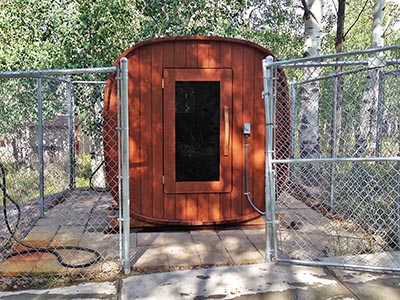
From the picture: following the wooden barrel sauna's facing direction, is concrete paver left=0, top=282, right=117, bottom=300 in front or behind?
in front

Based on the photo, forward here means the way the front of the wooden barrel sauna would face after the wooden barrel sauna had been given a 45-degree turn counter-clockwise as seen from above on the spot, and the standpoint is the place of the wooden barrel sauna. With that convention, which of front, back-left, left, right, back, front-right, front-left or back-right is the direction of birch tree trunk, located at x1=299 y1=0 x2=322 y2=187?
left

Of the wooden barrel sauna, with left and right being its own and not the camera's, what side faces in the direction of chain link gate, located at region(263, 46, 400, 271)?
left

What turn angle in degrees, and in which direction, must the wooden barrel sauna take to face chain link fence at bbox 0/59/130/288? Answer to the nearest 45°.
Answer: approximately 90° to its right

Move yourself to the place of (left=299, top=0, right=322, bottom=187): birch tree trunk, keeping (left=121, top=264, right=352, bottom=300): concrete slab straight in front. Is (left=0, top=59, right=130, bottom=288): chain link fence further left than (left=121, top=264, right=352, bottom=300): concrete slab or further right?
right

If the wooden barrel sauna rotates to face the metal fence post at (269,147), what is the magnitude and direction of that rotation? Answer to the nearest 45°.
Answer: approximately 45° to its left

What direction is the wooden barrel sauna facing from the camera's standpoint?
toward the camera
